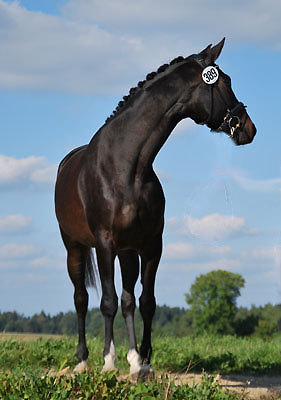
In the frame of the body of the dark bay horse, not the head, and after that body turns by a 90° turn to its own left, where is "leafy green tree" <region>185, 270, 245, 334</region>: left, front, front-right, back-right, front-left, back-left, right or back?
front-left

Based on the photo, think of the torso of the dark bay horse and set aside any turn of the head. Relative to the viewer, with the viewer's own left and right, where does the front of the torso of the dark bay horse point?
facing the viewer and to the right of the viewer
